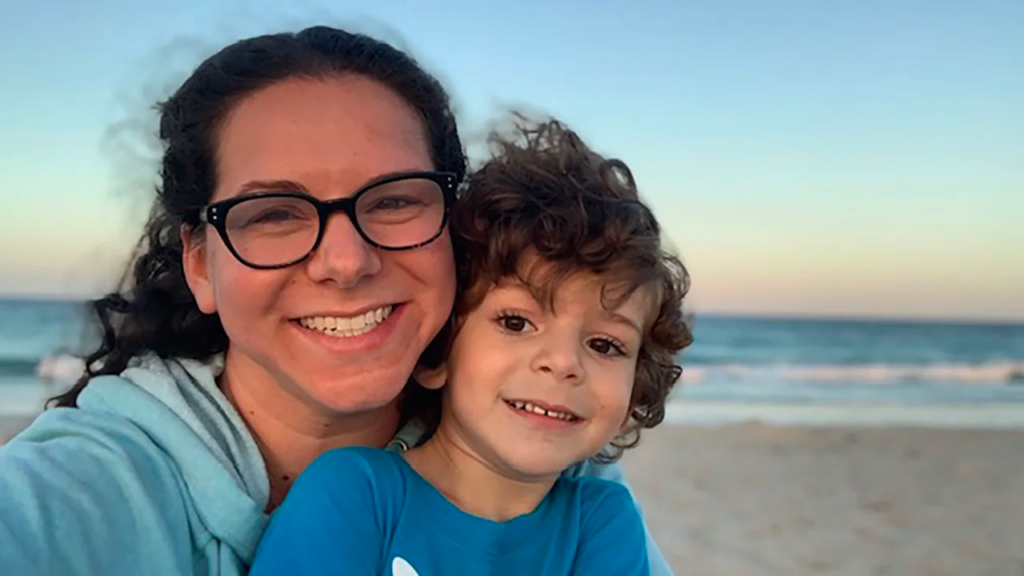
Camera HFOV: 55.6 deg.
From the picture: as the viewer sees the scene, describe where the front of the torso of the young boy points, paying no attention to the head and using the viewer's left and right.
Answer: facing the viewer

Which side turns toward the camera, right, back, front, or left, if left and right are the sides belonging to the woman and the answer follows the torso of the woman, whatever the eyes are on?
front
